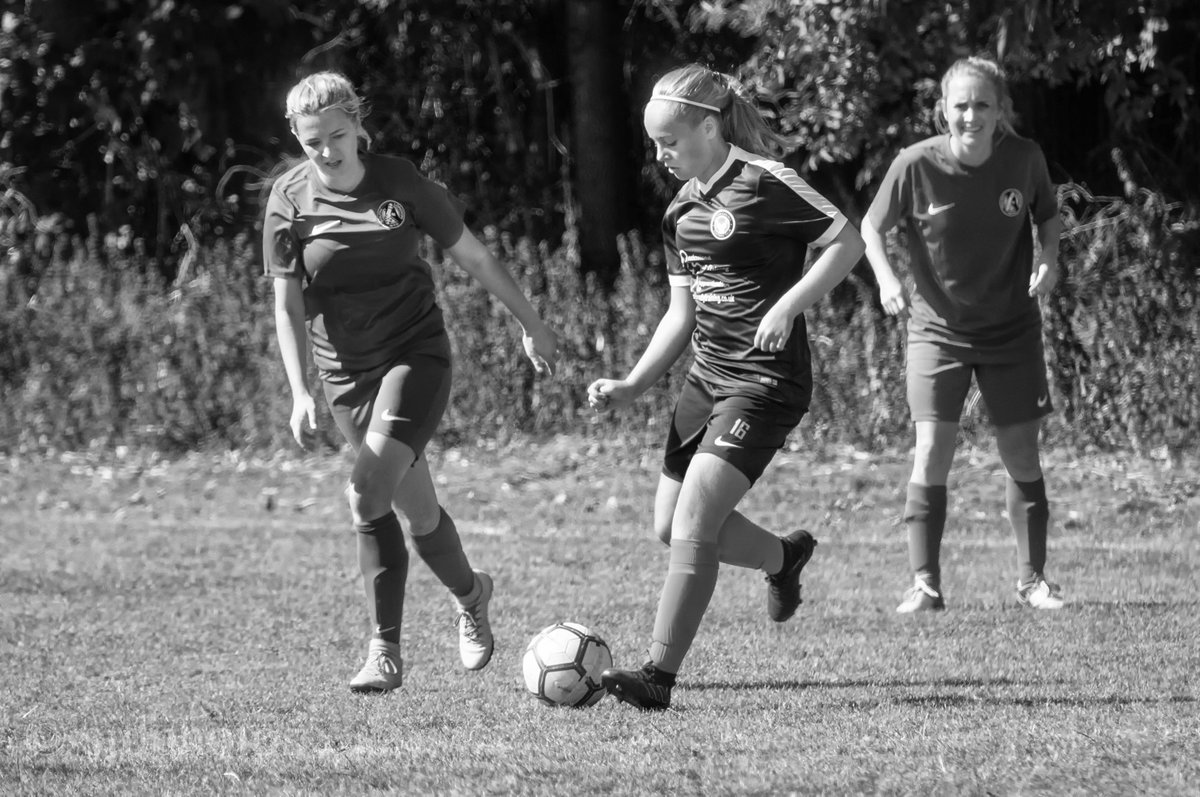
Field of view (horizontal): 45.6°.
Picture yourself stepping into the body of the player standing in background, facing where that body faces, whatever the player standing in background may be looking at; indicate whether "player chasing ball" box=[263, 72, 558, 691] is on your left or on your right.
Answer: on your right

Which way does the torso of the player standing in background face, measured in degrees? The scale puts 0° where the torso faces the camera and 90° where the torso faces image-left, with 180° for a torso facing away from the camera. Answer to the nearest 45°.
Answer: approximately 0°

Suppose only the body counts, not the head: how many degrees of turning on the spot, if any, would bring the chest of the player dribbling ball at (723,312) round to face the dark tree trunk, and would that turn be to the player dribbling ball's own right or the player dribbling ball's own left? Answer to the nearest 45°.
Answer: approximately 135° to the player dribbling ball's own right

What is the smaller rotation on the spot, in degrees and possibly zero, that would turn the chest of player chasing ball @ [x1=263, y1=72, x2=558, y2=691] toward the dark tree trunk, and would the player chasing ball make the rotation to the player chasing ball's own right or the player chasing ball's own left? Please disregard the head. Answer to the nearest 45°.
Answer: approximately 135° to the player chasing ball's own right

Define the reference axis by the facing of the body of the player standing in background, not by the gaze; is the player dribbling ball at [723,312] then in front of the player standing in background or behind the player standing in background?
in front

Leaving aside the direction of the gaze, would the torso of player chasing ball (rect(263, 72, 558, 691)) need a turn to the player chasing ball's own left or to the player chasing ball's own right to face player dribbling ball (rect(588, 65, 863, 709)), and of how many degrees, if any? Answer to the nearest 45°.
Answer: approximately 90° to the player chasing ball's own left

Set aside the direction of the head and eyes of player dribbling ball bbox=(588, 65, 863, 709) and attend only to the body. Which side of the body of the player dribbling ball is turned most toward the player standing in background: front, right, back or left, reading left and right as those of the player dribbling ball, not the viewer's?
back

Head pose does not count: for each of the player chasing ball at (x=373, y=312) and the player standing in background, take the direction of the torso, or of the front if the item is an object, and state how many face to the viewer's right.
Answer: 0

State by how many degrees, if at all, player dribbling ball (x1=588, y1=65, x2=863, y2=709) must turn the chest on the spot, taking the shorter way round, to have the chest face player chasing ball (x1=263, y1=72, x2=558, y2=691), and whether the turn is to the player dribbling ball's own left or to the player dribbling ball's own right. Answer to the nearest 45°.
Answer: approximately 45° to the player dribbling ball's own right
